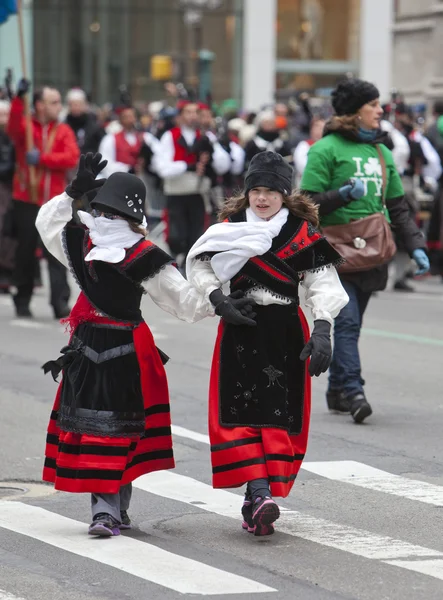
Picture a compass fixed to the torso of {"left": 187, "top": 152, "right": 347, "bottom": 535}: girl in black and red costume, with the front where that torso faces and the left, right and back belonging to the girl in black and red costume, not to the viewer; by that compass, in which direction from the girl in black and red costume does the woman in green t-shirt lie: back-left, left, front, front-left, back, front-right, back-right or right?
back

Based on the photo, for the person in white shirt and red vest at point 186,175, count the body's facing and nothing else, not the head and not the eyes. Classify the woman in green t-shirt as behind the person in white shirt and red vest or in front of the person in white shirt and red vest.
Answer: in front

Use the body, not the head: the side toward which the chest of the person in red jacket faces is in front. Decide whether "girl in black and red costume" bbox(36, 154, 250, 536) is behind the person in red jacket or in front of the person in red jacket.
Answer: in front

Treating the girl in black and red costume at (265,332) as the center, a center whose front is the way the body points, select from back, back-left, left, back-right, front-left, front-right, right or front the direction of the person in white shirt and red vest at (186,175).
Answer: back

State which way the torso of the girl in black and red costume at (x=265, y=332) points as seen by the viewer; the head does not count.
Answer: toward the camera

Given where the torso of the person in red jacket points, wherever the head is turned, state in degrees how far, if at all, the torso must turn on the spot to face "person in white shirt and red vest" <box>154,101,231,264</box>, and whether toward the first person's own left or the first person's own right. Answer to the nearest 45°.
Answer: approximately 135° to the first person's own left

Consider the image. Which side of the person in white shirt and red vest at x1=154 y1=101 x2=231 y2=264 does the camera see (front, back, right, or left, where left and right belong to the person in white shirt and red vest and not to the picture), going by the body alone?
front

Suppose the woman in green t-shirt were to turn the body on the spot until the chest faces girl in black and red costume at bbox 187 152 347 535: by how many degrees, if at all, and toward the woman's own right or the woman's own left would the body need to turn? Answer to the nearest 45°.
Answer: approximately 45° to the woman's own right

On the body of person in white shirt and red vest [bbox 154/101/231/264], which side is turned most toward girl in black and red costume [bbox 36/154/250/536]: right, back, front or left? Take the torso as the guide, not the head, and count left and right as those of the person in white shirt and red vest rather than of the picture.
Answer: front

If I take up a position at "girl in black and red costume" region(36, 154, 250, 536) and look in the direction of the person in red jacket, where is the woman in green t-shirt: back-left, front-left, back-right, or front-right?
front-right

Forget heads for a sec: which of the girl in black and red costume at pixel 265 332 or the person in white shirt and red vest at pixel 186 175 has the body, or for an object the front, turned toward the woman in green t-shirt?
the person in white shirt and red vest
